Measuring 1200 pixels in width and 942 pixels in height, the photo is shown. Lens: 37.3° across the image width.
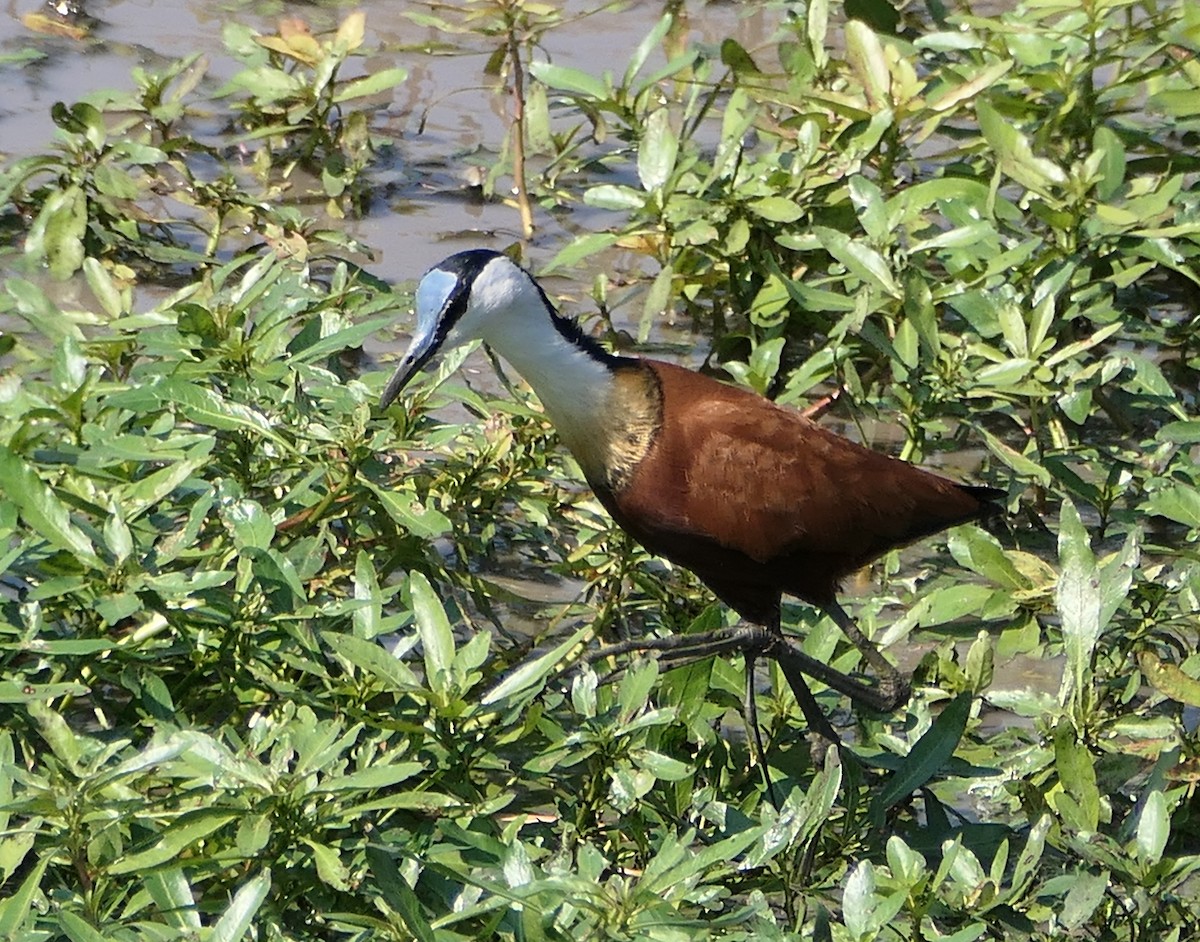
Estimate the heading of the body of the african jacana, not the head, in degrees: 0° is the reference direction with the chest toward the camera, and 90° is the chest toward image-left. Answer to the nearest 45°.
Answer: approximately 90°
